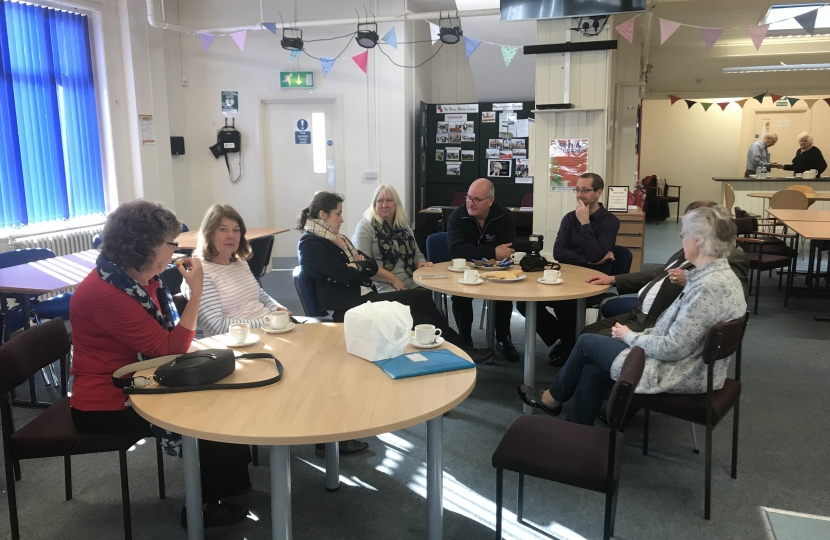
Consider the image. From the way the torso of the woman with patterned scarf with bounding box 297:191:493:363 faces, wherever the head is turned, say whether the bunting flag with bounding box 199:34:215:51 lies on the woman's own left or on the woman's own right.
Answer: on the woman's own left

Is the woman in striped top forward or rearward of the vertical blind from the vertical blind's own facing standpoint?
forward

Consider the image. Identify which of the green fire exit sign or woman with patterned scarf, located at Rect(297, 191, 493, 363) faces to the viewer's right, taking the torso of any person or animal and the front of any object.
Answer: the woman with patterned scarf

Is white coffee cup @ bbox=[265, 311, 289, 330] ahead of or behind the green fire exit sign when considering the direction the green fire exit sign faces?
ahead

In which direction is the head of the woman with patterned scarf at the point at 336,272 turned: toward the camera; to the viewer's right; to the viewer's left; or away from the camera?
to the viewer's right

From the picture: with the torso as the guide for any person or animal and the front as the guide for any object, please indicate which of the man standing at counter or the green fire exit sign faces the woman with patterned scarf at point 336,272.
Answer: the green fire exit sign

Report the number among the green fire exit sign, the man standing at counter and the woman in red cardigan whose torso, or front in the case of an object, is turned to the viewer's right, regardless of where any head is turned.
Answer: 2

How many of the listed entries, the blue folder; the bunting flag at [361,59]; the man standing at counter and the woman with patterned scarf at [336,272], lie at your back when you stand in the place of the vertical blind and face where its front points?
0

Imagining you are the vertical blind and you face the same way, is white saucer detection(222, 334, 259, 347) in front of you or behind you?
in front

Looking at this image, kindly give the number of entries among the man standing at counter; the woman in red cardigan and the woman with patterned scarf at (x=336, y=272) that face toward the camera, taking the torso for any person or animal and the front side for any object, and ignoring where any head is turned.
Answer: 0

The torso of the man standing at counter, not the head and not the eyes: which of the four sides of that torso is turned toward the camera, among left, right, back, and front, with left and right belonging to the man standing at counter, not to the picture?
right

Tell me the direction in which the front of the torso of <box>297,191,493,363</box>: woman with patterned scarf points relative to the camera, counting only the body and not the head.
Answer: to the viewer's right

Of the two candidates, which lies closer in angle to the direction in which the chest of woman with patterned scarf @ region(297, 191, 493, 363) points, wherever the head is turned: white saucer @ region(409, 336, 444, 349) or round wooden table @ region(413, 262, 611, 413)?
the round wooden table

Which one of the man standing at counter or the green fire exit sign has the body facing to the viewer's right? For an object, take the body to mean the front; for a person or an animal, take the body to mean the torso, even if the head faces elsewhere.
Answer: the man standing at counter

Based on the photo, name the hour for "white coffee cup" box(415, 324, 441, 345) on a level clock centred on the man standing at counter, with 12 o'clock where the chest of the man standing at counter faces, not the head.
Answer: The white coffee cup is roughly at 3 o'clock from the man standing at counter.

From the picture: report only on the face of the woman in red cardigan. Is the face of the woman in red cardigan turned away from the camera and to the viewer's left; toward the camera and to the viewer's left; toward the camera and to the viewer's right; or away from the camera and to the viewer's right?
away from the camera and to the viewer's right

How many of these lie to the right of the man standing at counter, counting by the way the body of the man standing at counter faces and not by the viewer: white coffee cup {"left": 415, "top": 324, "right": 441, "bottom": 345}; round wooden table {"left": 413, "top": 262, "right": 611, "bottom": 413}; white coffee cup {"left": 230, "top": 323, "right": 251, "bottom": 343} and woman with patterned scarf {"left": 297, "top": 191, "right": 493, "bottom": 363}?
4
